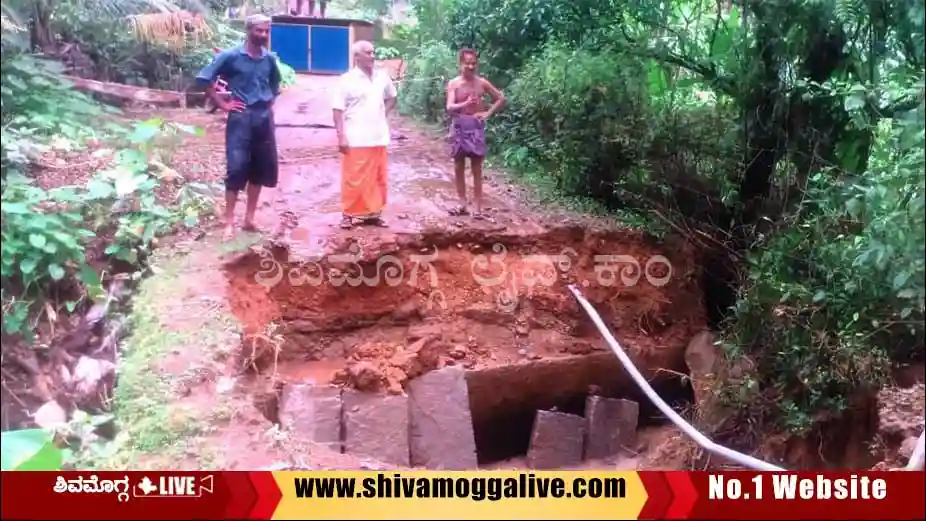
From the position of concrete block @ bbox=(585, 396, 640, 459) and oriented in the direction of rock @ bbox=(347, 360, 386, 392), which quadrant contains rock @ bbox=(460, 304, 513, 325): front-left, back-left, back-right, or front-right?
front-right

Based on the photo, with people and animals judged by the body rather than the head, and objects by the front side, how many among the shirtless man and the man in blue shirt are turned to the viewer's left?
0

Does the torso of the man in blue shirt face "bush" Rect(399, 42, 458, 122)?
no

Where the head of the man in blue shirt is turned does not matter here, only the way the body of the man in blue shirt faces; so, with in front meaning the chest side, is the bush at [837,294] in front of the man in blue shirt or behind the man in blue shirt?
in front

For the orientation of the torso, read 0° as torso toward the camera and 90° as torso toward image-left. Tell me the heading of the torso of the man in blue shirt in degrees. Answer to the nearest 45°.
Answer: approximately 315°

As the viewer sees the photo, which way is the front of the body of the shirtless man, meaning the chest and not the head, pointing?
toward the camera

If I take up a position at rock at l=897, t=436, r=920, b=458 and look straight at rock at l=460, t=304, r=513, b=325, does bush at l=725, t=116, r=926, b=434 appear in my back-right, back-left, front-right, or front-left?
front-right

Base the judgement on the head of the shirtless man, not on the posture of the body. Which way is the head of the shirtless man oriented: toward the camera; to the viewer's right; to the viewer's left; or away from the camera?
toward the camera

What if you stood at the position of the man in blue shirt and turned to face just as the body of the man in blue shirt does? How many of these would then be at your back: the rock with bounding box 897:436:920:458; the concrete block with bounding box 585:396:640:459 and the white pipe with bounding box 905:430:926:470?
0
